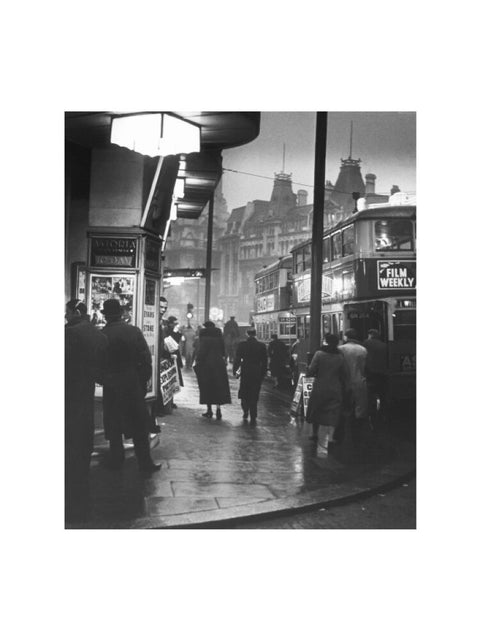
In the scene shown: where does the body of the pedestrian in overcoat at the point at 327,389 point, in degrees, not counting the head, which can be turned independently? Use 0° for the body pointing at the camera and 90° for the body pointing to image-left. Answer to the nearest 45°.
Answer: approximately 180°

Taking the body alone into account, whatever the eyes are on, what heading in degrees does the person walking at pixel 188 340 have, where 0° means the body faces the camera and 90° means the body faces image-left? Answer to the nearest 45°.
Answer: approximately 180°

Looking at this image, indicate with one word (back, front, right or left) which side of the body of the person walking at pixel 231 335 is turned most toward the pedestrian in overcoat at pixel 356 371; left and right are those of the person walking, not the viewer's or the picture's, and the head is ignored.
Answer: back

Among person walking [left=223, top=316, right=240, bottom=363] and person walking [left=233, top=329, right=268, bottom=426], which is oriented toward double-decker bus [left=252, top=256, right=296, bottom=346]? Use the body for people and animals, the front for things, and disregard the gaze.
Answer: person walking [left=233, top=329, right=268, bottom=426]

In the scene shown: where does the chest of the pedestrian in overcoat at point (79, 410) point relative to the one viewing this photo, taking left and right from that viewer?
facing away from the viewer

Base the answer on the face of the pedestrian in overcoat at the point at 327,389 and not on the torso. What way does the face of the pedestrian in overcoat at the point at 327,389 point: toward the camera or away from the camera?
away from the camera

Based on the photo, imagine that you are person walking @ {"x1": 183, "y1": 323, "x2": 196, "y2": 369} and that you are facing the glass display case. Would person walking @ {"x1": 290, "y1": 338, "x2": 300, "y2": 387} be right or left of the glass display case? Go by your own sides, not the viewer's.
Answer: left

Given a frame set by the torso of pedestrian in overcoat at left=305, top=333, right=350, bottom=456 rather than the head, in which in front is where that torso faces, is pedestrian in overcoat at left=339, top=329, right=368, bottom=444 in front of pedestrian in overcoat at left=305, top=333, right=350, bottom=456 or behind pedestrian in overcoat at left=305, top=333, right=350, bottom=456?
in front

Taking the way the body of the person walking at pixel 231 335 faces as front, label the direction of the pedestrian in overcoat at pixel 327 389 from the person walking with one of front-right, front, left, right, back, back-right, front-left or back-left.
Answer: back
